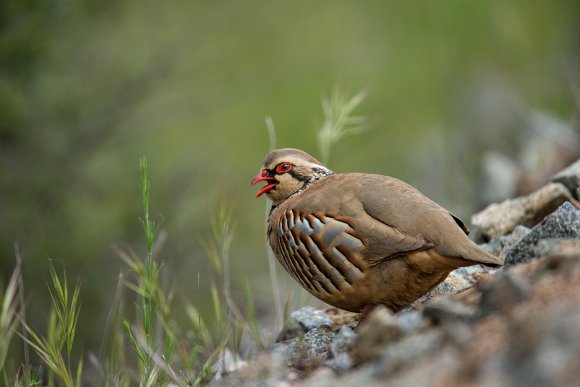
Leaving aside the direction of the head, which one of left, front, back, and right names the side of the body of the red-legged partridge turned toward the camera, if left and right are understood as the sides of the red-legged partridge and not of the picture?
left

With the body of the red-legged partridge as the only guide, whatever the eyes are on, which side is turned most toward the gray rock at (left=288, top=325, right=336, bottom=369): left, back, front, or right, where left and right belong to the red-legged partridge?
left

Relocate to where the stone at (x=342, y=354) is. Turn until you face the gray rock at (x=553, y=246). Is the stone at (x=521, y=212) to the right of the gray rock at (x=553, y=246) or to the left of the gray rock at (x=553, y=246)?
left

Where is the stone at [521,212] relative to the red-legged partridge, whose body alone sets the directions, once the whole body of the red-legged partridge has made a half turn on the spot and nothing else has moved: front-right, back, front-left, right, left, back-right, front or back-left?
front-left

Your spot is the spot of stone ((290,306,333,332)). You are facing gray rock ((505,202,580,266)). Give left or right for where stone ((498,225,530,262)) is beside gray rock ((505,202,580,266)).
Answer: left

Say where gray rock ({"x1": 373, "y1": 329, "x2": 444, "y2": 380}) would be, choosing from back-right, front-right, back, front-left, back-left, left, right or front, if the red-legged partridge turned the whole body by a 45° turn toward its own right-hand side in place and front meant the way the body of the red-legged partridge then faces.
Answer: back-left

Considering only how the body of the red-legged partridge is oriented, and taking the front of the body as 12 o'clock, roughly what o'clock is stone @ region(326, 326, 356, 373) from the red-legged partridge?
The stone is roughly at 9 o'clock from the red-legged partridge.

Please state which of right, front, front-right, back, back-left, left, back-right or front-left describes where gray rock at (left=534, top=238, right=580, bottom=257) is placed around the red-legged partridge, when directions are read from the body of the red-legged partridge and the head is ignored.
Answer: back-left

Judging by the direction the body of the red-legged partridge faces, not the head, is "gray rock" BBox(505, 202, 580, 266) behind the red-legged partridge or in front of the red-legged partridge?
behind

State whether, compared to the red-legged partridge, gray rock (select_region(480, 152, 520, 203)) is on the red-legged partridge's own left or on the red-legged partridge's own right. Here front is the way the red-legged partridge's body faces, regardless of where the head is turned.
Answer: on the red-legged partridge's own right

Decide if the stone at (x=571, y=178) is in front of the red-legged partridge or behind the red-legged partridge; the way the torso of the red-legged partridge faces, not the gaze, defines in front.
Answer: behind
